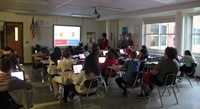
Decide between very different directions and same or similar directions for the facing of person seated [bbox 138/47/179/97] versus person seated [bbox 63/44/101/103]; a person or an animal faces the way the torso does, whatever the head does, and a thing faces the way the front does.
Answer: same or similar directions

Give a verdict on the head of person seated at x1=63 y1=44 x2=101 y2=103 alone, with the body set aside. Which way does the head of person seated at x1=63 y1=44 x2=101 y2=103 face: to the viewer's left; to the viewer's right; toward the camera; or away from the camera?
away from the camera

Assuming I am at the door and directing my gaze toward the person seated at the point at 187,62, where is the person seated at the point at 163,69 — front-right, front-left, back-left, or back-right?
front-right

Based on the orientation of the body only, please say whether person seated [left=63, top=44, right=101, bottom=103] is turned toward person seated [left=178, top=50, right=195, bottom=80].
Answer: no

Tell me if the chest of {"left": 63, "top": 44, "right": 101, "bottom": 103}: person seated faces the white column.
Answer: no

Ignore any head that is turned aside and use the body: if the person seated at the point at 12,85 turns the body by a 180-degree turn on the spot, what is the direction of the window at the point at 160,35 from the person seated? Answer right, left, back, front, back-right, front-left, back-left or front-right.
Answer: back

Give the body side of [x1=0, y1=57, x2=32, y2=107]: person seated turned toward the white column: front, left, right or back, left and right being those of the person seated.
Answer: front

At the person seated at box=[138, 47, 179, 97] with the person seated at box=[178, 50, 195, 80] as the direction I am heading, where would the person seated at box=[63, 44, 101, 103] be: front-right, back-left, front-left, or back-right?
back-left

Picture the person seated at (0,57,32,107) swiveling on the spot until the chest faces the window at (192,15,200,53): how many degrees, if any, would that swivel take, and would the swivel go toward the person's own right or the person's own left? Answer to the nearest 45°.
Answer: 0° — they already face it

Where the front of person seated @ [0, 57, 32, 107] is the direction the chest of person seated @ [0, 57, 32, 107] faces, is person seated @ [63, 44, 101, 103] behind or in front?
in front
